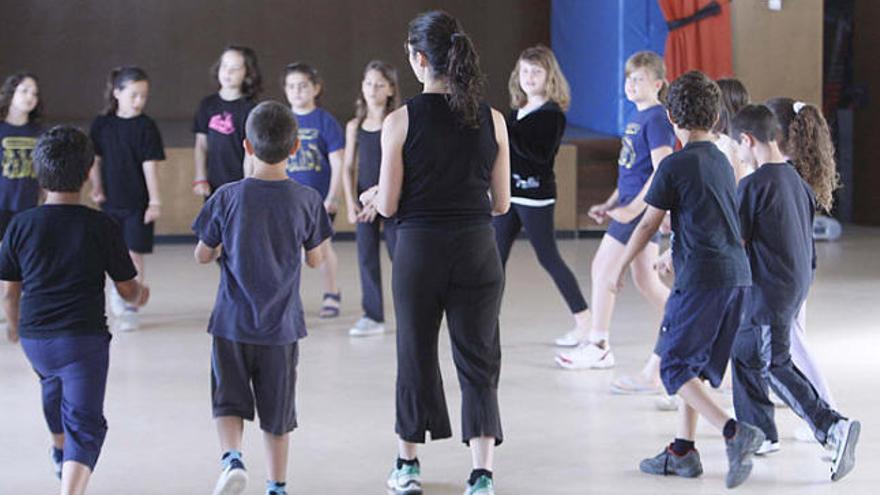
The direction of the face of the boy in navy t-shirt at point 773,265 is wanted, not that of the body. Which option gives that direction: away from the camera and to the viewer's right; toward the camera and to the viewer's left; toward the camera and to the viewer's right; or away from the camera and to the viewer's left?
away from the camera and to the viewer's left

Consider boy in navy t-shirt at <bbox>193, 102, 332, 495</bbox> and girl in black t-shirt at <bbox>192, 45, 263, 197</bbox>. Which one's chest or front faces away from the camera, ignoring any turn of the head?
the boy in navy t-shirt

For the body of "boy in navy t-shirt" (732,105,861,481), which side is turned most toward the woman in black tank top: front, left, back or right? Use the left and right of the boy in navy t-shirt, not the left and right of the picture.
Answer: left

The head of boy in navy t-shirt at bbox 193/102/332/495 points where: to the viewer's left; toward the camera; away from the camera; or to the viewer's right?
away from the camera

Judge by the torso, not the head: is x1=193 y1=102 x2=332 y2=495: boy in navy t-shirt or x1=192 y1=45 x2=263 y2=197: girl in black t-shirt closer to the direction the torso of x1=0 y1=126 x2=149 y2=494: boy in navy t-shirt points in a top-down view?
the girl in black t-shirt

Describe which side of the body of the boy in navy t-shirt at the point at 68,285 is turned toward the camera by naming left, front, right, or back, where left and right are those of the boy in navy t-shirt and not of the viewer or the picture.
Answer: back

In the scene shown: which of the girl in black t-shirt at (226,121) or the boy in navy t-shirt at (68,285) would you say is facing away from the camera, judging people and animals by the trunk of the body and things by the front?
the boy in navy t-shirt

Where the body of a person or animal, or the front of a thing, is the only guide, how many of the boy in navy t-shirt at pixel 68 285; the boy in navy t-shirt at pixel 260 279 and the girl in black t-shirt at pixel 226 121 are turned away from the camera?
2

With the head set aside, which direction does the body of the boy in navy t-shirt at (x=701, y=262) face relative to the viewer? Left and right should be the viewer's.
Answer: facing away from the viewer and to the left of the viewer

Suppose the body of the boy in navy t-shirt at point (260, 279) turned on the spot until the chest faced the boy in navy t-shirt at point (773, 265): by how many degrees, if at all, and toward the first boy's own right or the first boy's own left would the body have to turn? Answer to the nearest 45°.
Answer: approximately 90° to the first boy's own right

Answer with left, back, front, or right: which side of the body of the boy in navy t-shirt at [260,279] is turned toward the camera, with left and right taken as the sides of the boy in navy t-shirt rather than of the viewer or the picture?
back

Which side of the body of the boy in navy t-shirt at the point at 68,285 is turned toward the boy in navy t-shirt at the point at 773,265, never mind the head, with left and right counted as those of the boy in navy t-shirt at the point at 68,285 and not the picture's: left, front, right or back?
right

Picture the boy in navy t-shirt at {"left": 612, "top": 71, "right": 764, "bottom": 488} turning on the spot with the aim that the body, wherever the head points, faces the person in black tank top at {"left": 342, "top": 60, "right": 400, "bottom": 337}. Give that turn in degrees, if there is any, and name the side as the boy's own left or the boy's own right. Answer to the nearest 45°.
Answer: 0° — they already face them

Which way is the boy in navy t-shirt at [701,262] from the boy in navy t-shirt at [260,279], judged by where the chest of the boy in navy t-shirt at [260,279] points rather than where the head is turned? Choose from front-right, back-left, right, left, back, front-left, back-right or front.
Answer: right
